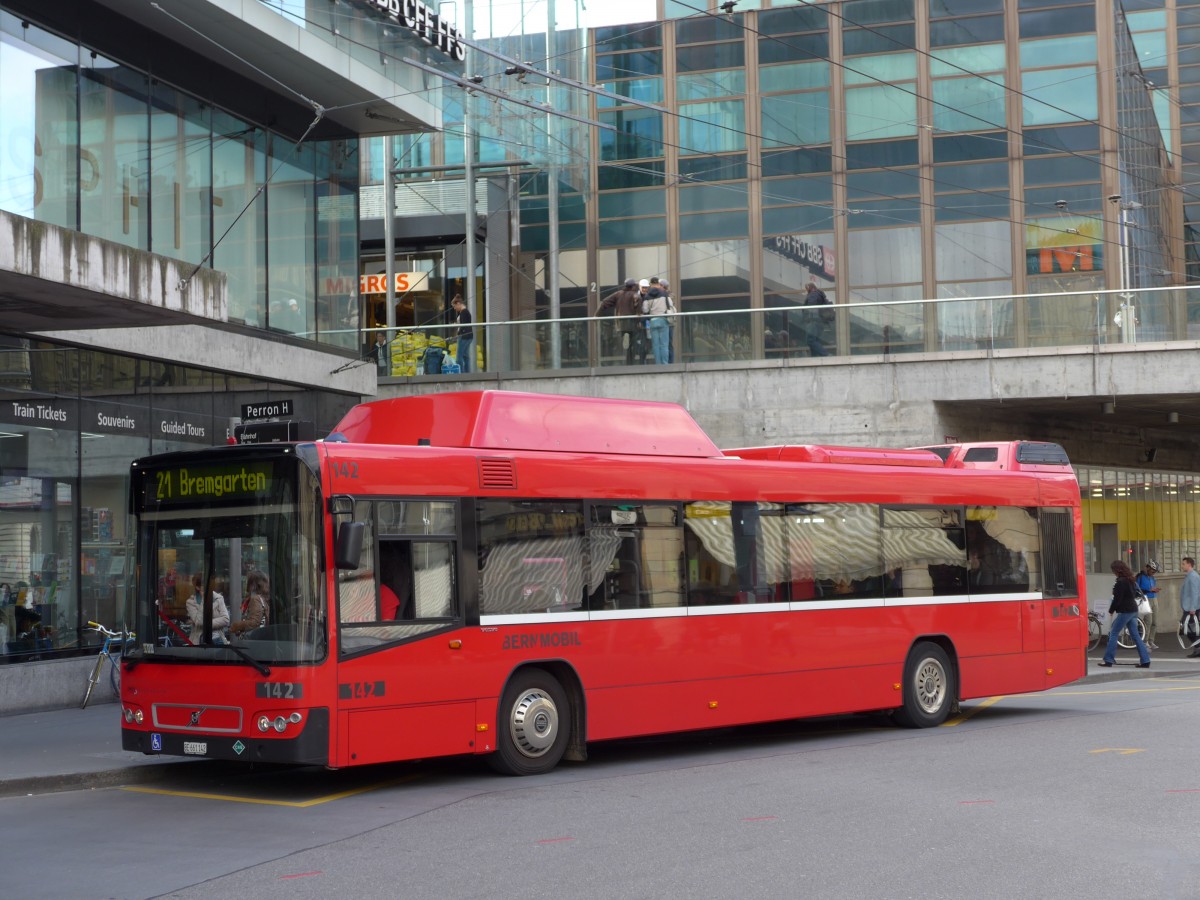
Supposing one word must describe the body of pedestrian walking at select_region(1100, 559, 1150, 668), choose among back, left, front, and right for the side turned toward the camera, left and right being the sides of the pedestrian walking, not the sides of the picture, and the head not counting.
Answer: left

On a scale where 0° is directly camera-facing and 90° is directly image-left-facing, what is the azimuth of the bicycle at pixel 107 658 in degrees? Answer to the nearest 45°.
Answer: approximately 45°

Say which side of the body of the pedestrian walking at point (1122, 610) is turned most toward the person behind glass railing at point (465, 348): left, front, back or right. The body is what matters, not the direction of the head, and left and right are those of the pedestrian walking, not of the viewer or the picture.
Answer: front

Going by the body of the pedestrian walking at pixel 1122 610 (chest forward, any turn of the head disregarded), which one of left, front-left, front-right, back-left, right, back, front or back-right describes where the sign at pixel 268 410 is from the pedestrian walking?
front-left

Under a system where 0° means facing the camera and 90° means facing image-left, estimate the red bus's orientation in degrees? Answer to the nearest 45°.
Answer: approximately 45°

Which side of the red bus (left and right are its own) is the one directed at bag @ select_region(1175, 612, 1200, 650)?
back

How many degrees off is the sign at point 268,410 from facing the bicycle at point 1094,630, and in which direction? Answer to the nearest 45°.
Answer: approximately 135° to its left
